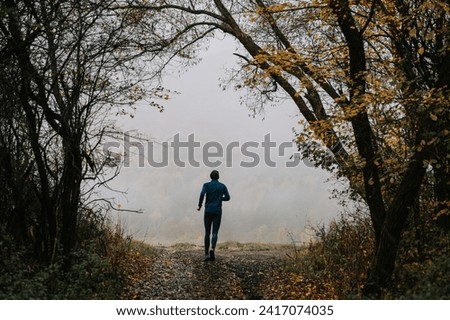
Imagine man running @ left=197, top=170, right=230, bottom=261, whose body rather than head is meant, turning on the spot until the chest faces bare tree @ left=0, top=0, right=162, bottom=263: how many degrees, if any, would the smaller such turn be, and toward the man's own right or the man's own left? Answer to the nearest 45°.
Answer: approximately 135° to the man's own left

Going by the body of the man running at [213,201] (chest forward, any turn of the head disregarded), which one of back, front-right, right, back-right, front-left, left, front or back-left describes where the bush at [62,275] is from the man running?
back-left

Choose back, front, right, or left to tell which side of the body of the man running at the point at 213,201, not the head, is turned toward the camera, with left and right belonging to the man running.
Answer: back
